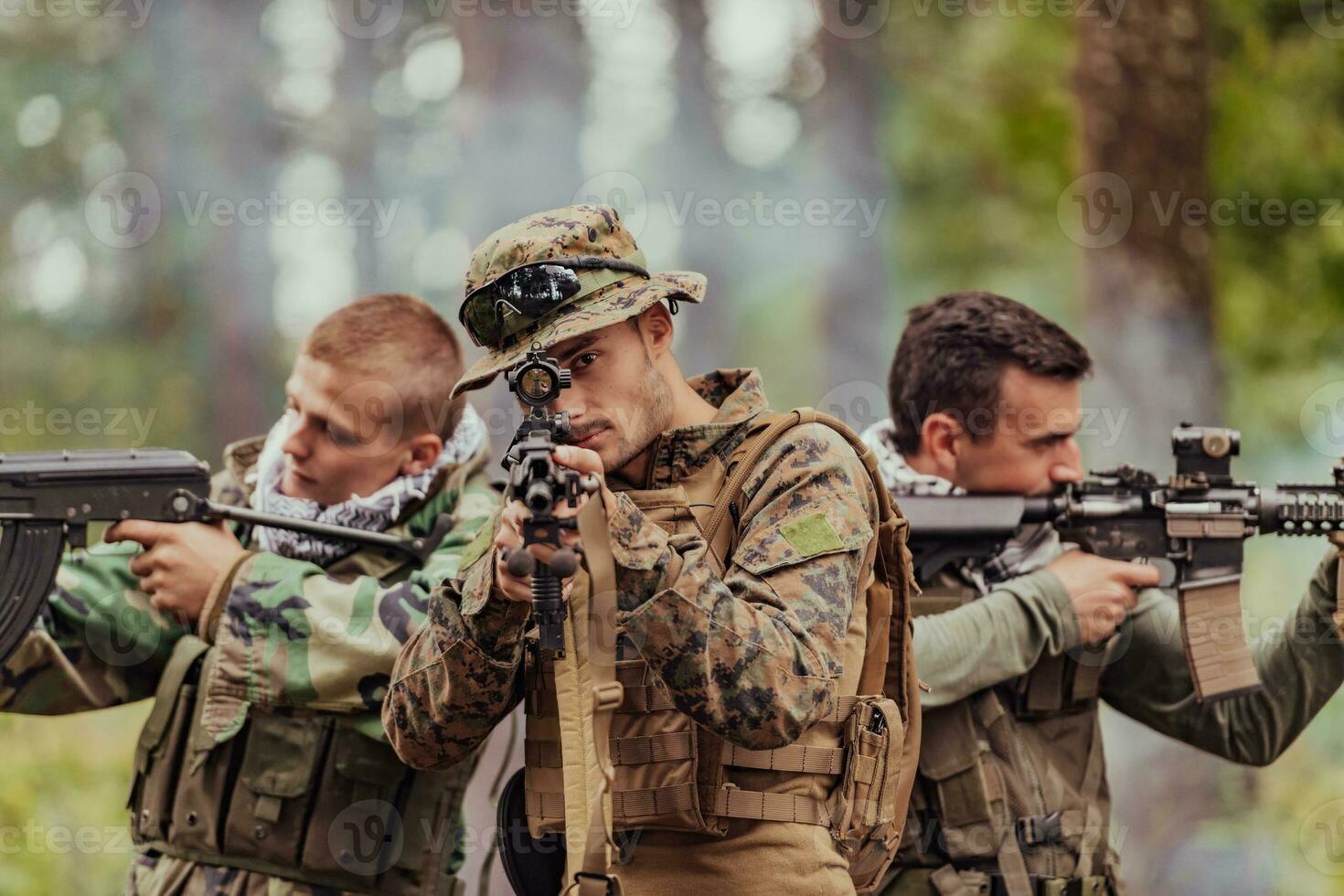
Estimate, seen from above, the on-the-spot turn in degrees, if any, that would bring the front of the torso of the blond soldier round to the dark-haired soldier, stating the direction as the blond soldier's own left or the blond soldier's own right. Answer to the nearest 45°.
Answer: approximately 135° to the blond soldier's own left

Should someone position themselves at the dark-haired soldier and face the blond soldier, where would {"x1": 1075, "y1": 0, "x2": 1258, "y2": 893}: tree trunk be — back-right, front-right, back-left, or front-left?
back-right

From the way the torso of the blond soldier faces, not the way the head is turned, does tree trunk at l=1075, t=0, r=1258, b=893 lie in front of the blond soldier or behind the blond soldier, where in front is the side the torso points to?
behind

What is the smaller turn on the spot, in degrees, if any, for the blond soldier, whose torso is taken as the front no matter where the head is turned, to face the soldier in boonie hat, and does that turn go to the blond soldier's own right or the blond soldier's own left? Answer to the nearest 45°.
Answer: approximately 90° to the blond soldier's own left

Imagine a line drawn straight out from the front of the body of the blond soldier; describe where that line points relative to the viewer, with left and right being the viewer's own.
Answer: facing the viewer and to the left of the viewer

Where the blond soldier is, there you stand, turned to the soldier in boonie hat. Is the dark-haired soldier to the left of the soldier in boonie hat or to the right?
left

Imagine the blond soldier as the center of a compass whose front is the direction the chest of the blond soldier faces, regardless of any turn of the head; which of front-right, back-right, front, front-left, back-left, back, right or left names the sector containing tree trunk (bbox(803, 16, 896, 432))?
back

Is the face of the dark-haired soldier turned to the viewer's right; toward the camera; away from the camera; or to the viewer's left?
to the viewer's right
